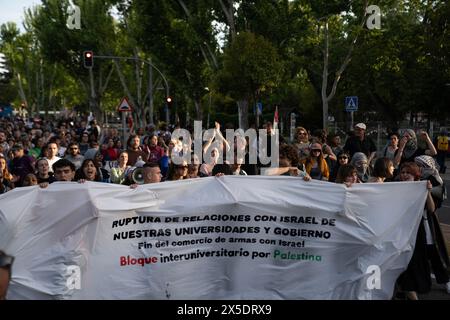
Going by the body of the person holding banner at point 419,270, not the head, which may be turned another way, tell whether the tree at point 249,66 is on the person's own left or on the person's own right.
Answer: on the person's own right

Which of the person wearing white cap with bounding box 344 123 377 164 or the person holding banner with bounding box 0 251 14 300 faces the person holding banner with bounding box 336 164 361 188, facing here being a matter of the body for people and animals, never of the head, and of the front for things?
the person wearing white cap

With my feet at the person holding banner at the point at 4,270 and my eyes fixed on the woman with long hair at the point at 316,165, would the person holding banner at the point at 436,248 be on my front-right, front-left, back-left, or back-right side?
front-right

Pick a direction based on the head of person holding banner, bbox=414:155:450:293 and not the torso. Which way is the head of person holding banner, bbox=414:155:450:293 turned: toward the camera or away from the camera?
toward the camera

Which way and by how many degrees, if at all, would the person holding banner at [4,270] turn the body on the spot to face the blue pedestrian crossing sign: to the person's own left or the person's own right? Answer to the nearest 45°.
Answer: approximately 135° to the person's own left

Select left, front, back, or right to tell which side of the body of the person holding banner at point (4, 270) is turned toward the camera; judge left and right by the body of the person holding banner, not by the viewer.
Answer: front

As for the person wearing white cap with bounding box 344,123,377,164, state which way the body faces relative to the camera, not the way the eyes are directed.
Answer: toward the camera

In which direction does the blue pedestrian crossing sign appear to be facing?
toward the camera

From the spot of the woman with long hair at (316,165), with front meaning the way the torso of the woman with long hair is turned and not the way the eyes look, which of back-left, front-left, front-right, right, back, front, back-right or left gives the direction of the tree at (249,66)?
back

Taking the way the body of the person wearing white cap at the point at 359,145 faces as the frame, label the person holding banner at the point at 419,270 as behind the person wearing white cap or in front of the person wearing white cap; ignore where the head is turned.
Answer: in front
